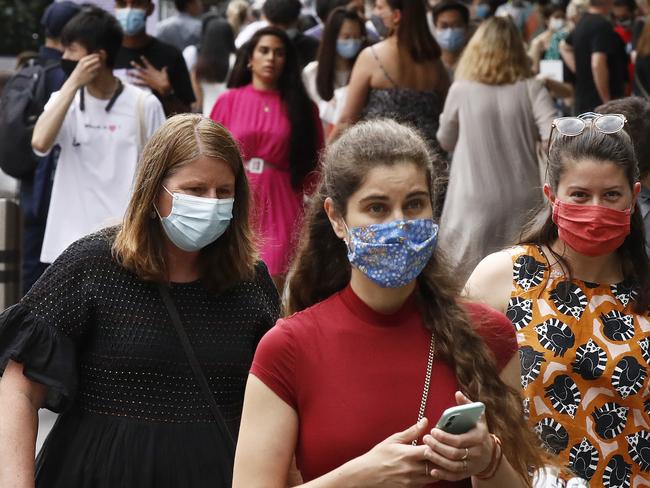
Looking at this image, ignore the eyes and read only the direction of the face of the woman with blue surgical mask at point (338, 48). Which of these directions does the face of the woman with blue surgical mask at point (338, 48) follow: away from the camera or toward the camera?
toward the camera

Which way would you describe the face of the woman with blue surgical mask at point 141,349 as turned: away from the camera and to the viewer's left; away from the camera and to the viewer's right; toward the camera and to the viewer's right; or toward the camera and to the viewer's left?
toward the camera and to the viewer's right

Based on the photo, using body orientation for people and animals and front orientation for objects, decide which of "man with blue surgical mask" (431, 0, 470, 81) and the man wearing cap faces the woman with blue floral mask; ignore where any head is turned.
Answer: the man with blue surgical mask

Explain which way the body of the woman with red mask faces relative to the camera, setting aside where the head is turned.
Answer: toward the camera

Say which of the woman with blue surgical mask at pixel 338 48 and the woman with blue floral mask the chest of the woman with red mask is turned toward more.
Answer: the woman with blue floral mask

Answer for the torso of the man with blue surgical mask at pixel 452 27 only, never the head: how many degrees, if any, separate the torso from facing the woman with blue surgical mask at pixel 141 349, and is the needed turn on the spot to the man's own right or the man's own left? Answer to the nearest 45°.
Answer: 0° — they already face them

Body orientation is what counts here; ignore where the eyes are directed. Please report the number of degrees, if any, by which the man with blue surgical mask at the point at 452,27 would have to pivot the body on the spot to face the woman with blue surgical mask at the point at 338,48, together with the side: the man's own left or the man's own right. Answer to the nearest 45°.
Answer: approximately 45° to the man's own right

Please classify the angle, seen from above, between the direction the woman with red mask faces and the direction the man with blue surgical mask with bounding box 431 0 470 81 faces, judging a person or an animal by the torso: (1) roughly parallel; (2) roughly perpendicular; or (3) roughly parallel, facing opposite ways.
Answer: roughly parallel

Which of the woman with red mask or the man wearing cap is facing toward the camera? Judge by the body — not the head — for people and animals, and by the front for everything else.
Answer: the woman with red mask

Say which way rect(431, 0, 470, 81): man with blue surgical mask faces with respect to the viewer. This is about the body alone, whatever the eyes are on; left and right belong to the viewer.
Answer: facing the viewer

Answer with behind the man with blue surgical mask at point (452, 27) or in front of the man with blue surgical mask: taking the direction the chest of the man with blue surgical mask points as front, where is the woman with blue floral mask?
in front

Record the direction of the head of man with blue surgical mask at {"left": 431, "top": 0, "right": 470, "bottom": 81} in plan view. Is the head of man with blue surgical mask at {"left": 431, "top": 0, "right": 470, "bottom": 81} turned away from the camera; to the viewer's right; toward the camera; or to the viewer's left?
toward the camera

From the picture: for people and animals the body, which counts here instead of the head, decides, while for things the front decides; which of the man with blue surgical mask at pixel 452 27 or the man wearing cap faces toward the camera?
the man with blue surgical mask
